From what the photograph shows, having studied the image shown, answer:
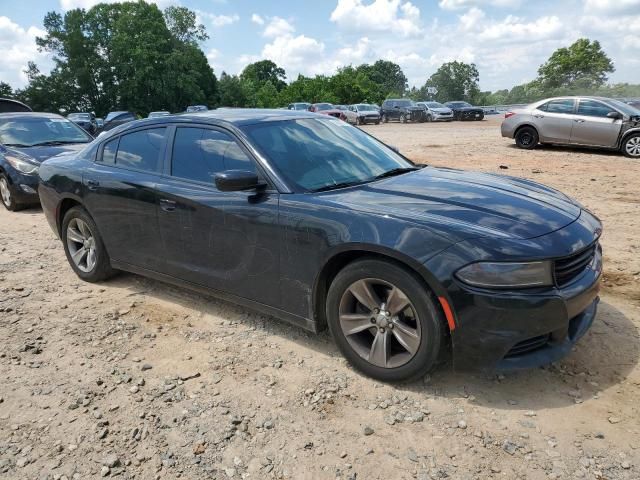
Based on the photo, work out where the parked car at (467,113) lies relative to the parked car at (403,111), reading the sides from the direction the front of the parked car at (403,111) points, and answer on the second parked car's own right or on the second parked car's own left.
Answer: on the second parked car's own left

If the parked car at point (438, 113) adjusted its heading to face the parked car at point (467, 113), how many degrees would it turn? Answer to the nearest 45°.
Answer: approximately 90° to its left

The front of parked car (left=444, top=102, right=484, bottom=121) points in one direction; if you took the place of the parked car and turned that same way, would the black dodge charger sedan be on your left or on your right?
on your right

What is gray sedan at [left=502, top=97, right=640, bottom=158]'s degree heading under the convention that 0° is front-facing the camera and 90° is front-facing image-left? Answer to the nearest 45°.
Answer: approximately 270°

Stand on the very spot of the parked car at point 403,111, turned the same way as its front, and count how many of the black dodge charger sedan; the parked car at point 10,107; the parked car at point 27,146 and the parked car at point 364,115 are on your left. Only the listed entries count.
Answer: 0

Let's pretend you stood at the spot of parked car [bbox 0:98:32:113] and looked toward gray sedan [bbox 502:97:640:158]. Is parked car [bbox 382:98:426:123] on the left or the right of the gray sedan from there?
left

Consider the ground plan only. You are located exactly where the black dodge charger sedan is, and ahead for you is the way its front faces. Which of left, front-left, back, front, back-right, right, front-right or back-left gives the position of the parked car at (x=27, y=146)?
back

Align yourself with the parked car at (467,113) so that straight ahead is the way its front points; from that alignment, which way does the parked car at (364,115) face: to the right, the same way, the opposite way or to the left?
the same way

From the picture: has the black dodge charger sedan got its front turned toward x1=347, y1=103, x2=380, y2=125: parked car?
no

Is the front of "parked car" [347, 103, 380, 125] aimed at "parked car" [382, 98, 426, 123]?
no

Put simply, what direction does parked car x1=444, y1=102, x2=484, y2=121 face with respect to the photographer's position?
facing the viewer and to the right of the viewer

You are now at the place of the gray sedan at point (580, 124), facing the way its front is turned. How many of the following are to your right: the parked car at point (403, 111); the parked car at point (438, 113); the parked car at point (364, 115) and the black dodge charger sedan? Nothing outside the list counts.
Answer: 1

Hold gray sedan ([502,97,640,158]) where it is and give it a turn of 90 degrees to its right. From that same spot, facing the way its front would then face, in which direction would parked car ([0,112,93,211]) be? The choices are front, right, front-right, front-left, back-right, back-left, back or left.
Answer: front-right

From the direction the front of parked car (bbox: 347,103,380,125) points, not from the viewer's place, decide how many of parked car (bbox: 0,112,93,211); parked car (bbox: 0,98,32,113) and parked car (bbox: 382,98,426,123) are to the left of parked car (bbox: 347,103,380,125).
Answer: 1
